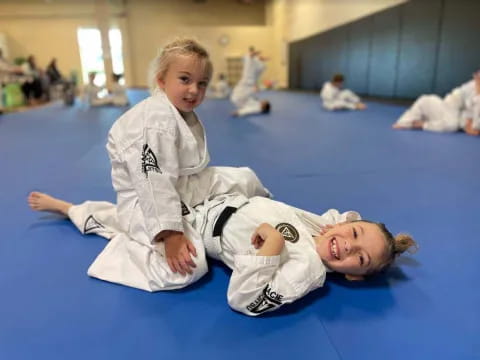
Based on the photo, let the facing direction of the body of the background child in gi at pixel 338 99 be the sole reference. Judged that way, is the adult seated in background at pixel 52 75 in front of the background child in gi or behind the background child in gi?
behind

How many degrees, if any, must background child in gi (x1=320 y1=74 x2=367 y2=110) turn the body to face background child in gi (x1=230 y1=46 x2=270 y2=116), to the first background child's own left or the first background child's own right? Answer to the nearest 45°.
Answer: approximately 135° to the first background child's own right

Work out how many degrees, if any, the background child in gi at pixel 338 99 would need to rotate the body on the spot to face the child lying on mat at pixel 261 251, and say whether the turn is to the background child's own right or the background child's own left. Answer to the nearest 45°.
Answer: approximately 90° to the background child's own right
